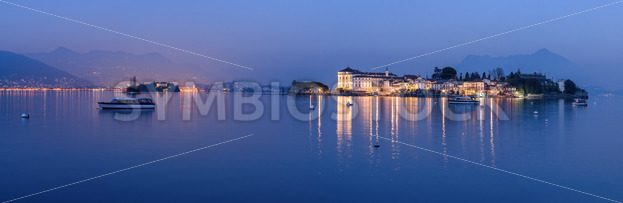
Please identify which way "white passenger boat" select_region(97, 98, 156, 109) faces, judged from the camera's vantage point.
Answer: facing to the left of the viewer
